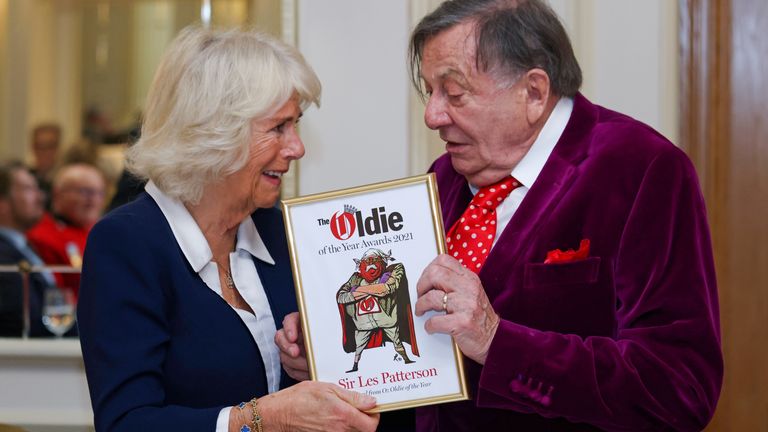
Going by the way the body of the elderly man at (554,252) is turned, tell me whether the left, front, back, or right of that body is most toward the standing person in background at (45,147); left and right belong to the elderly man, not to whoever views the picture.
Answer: right

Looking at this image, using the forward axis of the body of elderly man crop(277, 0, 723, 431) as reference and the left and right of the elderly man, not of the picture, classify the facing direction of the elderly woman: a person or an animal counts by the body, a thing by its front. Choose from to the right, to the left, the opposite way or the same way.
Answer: to the left

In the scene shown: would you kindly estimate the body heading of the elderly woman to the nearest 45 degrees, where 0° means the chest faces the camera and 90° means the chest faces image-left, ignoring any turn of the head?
approximately 315°

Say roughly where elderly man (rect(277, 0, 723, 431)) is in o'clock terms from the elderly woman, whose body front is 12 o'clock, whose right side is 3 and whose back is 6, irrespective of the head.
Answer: The elderly man is roughly at 11 o'clock from the elderly woman.

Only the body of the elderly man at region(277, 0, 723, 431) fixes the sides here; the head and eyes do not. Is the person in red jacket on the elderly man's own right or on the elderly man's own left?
on the elderly man's own right

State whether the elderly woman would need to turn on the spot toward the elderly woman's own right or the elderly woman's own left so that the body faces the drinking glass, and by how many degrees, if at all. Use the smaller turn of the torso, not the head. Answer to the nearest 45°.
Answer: approximately 135° to the elderly woman's own left

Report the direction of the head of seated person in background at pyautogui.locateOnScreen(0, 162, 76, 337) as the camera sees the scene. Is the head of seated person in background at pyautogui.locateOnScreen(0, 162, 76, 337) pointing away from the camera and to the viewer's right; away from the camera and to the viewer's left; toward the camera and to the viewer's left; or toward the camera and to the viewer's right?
toward the camera and to the viewer's right

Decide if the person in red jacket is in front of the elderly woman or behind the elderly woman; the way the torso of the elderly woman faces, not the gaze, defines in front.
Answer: behind

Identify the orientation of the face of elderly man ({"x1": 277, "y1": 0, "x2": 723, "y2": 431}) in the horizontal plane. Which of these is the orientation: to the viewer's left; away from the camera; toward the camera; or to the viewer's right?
to the viewer's left

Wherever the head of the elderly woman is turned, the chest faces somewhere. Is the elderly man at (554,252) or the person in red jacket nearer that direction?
the elderly man

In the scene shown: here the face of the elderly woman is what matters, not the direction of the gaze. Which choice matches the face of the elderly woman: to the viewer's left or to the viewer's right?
to the viewer's right

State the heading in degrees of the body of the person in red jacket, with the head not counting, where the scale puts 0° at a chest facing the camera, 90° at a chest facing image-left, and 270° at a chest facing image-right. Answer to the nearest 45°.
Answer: approximately 315°

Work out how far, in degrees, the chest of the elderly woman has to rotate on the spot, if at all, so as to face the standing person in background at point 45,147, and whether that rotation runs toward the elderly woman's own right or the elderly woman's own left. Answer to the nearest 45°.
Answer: approximately 135° to the elderly woman's own left
